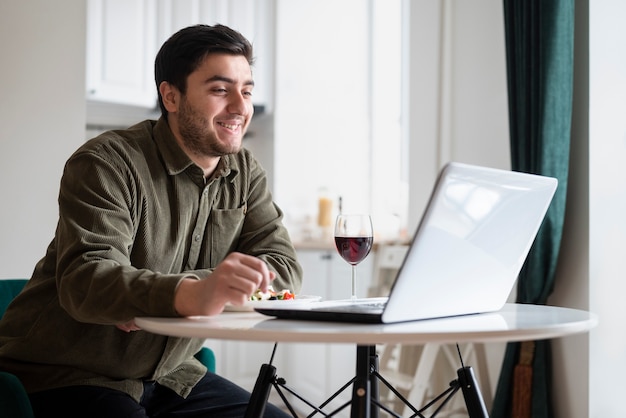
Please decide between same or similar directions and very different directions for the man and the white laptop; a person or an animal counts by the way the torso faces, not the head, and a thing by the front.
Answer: very different directions

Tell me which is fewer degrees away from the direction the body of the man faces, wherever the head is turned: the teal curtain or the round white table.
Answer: the round white table

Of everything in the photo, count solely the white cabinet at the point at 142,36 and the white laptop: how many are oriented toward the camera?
1

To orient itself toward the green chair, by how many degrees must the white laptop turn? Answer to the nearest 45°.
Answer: approximately 45° to its left

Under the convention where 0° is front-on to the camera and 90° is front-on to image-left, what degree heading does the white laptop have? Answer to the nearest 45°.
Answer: approximately 135°

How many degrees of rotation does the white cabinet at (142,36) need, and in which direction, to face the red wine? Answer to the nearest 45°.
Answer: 0° — it already faces it

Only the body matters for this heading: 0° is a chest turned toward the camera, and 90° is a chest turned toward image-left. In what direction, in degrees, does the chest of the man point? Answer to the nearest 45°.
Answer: approximately 315°

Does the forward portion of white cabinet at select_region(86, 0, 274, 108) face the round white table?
yes

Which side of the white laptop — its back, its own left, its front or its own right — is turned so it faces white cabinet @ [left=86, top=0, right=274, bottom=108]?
front
